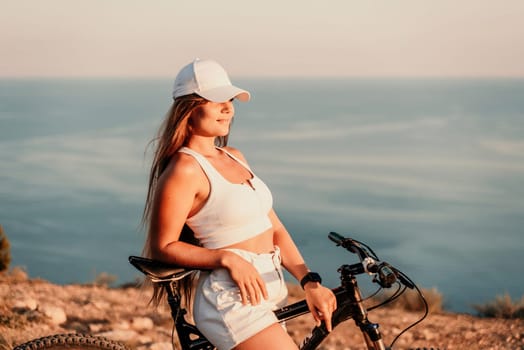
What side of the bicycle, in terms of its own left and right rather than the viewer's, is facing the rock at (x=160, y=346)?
left

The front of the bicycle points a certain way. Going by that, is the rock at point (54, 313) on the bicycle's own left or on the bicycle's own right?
on the bicycle's own left

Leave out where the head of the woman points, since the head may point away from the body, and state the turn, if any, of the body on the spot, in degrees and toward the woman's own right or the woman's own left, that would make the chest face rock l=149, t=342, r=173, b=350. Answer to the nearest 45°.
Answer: approximately 135° to the woman's own left

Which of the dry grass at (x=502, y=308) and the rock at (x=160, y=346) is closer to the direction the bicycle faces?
the dry grass

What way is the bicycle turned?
to the viewer's right

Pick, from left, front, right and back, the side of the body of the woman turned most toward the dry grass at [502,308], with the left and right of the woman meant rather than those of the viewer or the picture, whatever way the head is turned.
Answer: left

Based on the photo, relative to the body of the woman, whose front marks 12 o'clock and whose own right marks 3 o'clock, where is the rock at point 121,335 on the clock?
The rock is roughly at 7 o'clock from the woman.

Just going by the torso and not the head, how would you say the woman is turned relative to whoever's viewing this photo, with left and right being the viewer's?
facing the viewer and to the right of the viewer

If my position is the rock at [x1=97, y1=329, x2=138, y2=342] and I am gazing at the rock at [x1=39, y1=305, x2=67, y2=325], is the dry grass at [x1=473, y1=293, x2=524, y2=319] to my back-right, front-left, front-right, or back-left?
back-right

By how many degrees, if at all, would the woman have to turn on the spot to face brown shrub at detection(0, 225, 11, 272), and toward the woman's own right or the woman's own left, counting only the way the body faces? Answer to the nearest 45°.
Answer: approximately 180°
